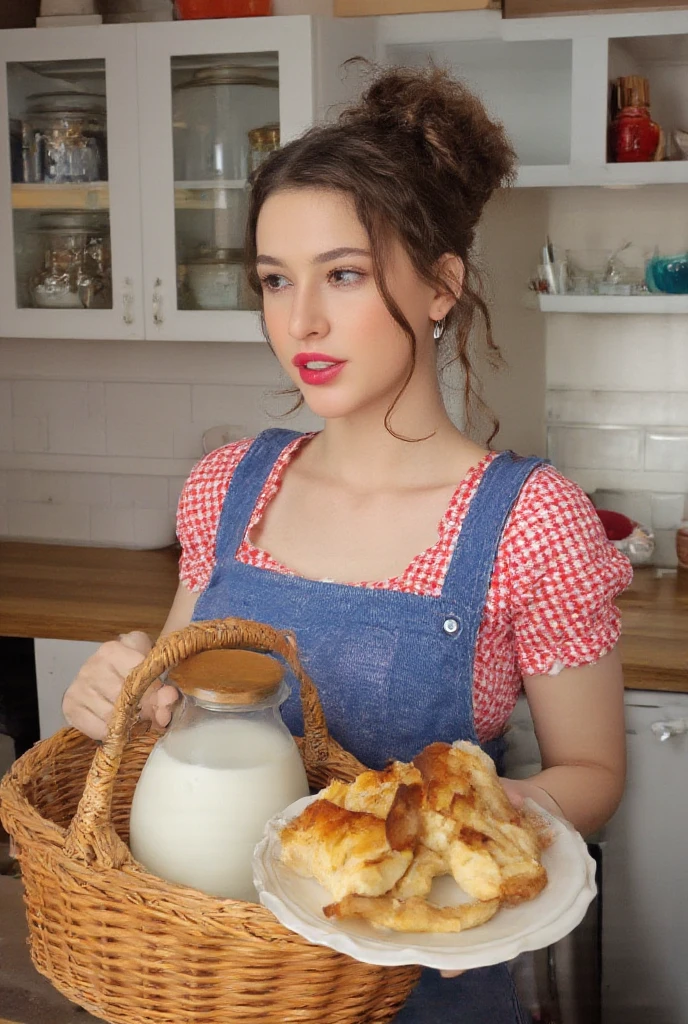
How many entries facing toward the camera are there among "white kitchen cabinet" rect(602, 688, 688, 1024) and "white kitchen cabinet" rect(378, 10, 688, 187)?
2

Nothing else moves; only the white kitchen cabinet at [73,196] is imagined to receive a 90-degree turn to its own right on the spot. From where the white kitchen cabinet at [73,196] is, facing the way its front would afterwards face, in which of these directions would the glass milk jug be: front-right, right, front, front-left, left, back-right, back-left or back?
left

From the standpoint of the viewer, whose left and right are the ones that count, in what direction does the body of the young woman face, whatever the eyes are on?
facing the viewer and to the left of the viewer

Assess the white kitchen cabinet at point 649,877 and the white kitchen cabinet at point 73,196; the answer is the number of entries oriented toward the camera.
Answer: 2

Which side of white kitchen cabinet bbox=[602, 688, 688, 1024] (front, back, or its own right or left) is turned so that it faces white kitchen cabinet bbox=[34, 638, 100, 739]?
right

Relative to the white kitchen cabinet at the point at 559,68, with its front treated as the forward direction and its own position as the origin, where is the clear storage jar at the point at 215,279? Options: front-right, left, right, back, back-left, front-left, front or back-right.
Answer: right

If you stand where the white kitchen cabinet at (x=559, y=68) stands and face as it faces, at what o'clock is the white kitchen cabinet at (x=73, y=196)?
the white kitchen cabinet at (x=73, y=196) is roughly at 3 o'clock from the white kitchen cabinet at (x=559, y=68).

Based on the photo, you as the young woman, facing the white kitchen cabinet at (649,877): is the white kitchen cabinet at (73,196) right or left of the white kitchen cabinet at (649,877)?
left

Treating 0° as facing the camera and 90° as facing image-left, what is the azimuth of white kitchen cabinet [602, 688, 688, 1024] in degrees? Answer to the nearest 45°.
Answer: approximately 0°

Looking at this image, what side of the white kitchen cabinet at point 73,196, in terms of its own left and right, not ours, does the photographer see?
front

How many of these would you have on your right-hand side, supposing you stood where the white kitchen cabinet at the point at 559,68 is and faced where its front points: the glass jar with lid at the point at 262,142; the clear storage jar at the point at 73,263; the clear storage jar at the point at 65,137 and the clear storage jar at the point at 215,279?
4
